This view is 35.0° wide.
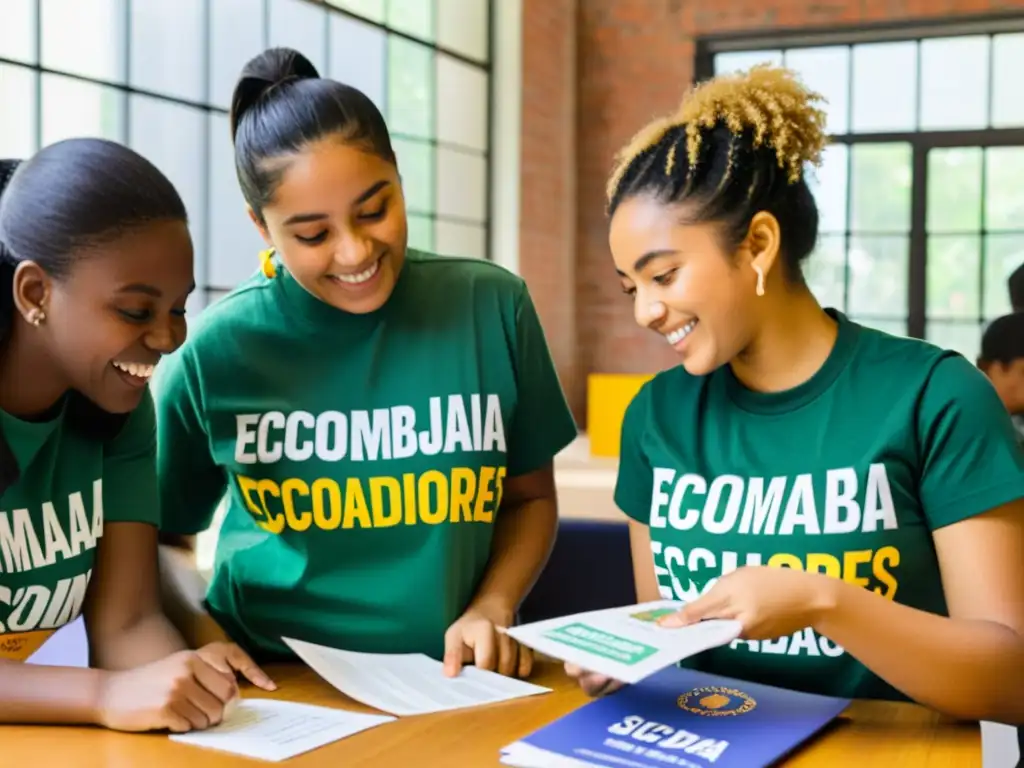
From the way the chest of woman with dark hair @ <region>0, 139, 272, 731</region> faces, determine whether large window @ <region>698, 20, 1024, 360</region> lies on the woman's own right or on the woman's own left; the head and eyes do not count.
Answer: on the woman's own left

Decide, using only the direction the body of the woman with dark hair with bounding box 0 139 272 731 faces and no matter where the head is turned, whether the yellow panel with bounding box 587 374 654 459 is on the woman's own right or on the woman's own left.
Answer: on the woman's own left

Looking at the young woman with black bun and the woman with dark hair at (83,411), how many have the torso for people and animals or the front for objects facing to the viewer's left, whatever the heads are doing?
0

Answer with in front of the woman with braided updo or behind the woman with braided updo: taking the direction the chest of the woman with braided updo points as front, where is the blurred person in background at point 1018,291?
behind

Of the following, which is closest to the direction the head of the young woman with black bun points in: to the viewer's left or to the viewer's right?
to the viewer's right

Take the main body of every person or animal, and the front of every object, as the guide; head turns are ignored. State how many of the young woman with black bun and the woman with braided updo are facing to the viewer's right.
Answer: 0

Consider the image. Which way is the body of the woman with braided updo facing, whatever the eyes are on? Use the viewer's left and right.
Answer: facing the viewer and to the left of the viewer

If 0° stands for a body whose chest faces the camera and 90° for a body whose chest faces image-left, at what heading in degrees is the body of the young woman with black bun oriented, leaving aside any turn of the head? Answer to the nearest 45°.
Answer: approximately 0°

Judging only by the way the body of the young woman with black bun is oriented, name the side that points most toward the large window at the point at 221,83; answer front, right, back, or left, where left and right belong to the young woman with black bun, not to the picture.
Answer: back
